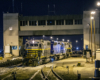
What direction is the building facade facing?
toward the camera
